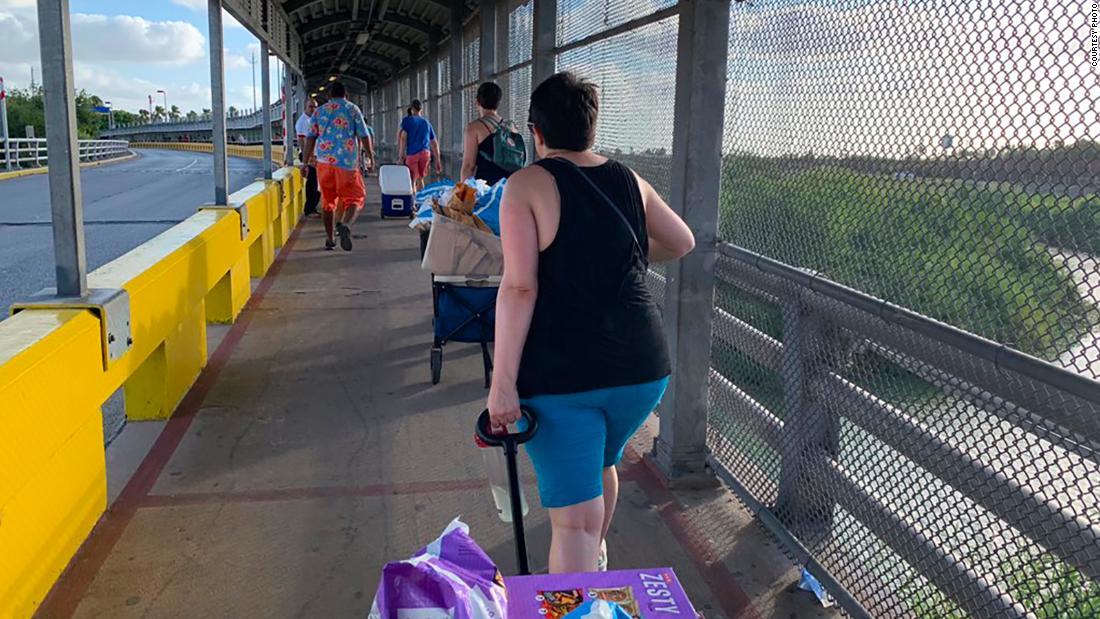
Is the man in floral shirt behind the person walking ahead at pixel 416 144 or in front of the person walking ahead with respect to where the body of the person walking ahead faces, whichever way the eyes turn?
behind

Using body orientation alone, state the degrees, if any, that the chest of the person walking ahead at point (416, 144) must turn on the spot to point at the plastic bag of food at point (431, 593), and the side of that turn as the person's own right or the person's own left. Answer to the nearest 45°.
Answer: approximately 180°

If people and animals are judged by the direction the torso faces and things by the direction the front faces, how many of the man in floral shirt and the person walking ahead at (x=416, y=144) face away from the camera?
2

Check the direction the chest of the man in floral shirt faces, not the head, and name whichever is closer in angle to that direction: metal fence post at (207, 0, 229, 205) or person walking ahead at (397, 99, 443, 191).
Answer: the person walking ahead

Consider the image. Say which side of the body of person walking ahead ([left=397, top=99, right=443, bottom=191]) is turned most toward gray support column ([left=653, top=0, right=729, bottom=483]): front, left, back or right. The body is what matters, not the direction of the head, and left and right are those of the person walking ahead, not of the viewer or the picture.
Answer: back

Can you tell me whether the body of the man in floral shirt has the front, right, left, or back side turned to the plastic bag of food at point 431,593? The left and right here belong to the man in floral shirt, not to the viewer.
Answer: back

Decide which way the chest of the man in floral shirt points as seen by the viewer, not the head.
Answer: away from the camera

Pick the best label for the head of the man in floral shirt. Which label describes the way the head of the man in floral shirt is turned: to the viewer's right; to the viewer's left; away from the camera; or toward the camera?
away from the camera

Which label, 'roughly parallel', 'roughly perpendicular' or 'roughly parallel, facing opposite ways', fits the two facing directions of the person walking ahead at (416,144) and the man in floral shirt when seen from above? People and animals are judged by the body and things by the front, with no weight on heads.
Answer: roughly parallel

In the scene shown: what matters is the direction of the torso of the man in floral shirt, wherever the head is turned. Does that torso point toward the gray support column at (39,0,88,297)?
no

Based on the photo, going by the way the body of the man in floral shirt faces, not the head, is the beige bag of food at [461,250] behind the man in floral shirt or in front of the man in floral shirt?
behind

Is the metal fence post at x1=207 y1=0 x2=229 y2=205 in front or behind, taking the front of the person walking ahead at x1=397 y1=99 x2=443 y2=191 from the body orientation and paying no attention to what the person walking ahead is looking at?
behind

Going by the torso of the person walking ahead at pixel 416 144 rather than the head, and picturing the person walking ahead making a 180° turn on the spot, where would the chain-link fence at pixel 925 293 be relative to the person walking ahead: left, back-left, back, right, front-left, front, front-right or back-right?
front

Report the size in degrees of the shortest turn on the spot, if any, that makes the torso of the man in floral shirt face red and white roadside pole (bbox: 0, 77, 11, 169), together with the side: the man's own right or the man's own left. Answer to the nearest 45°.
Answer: approximately 45° to the man's own left

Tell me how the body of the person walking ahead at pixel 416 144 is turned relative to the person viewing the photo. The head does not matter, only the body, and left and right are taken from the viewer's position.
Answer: facing away from the viewer

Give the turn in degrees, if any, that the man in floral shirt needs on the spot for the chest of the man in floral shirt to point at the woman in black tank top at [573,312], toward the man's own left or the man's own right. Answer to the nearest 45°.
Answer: approximately 180°
